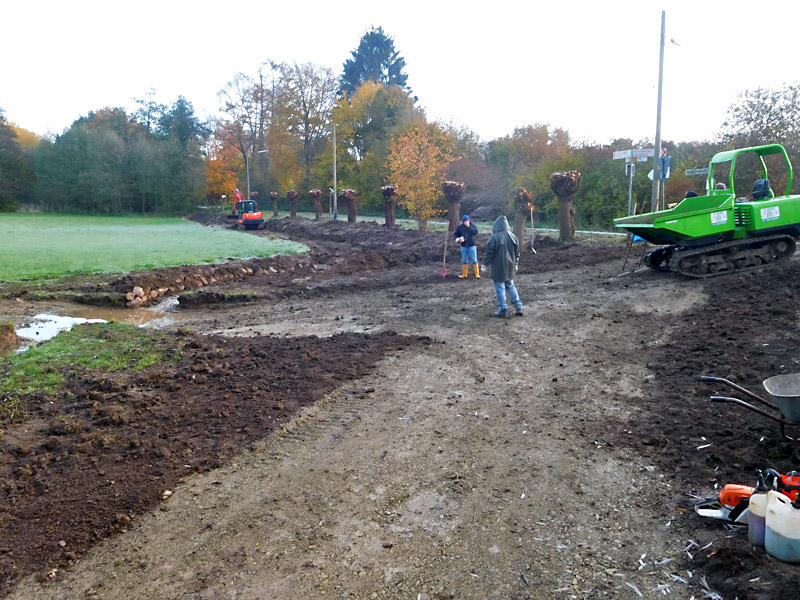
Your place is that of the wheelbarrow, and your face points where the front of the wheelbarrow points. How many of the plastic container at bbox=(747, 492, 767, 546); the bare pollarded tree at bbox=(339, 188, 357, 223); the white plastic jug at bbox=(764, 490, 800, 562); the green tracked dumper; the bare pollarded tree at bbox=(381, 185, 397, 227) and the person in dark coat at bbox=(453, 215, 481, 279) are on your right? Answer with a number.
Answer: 2

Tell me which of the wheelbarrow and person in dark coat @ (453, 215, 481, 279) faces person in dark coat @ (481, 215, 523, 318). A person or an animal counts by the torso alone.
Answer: person in dark coat @ (453, 215, 481, 279)

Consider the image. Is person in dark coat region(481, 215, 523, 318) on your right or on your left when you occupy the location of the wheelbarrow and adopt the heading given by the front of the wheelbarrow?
on your left

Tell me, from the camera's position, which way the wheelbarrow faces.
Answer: facing to the right of the viewer

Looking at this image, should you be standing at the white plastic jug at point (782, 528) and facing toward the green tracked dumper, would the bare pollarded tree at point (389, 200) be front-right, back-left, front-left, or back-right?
front-left

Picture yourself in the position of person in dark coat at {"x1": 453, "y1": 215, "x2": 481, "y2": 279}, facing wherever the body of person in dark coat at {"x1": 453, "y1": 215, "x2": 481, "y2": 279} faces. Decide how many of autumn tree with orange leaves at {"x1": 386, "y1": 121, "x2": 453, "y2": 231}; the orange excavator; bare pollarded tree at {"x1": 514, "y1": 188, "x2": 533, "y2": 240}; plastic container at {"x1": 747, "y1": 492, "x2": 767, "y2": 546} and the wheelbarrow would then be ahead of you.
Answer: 2

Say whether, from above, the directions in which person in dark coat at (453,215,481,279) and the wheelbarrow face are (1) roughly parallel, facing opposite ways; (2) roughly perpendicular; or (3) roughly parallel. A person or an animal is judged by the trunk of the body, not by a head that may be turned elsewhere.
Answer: roughly perpendicular

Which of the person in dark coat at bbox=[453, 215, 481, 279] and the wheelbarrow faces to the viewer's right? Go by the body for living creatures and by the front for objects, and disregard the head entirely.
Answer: the wheelbarrow

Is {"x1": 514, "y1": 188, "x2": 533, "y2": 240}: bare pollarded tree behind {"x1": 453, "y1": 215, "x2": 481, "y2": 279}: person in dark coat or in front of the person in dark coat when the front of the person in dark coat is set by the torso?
behind

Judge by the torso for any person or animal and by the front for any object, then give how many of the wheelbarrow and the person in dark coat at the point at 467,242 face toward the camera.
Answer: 1

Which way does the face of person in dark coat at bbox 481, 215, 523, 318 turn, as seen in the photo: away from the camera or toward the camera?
away from the camera

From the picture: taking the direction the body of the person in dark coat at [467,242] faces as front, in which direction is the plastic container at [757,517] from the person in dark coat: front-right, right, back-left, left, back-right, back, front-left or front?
front

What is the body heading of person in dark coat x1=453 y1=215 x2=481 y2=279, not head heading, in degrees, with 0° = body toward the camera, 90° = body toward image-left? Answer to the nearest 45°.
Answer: approximately 0°

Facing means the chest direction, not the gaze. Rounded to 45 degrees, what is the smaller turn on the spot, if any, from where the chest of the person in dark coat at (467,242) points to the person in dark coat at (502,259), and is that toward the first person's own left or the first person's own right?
0° — they already face them

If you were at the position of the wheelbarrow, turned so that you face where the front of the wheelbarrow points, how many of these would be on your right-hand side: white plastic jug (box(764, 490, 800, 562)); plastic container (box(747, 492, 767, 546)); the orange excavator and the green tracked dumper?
2
